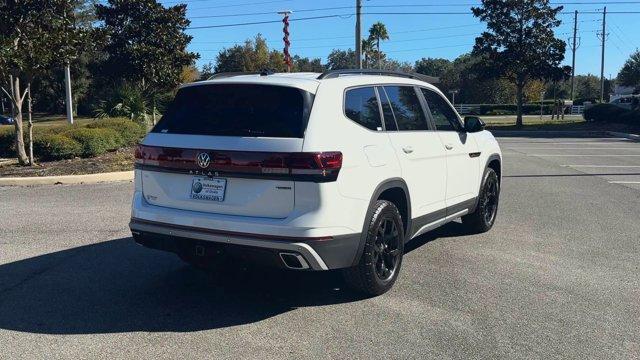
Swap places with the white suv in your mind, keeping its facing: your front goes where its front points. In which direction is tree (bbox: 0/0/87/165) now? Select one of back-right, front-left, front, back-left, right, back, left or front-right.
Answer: left

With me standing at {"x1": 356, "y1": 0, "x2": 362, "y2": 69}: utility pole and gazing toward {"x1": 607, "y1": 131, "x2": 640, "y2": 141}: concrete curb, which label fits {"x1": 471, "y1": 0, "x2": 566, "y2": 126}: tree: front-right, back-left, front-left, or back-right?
front-left

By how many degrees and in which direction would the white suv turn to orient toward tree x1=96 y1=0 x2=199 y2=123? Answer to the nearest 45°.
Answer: approximately 45° to its left

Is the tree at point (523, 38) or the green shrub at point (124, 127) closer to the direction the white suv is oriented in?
the tree

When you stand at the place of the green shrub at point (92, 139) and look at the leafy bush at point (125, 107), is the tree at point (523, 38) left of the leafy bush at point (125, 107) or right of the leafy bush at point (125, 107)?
right

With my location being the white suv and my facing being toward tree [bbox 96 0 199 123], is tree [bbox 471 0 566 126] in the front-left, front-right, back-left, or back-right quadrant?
front-right

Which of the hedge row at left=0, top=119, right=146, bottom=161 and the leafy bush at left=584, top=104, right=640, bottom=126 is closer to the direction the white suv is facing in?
the leafy bush

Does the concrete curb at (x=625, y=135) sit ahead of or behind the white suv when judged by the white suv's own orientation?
ahead

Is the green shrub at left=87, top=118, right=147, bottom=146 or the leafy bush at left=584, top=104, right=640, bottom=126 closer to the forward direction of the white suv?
the leafy bush

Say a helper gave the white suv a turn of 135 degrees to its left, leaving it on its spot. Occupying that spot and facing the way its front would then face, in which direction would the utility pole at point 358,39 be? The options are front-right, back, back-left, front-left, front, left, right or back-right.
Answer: right

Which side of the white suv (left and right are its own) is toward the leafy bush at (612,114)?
front

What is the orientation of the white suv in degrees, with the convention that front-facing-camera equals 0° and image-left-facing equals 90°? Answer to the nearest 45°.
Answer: approximately 225°

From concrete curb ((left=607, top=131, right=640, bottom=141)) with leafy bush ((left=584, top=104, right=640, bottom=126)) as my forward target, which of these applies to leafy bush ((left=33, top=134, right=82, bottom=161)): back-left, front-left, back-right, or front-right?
back-left

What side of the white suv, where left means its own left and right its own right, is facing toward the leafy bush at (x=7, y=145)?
left
